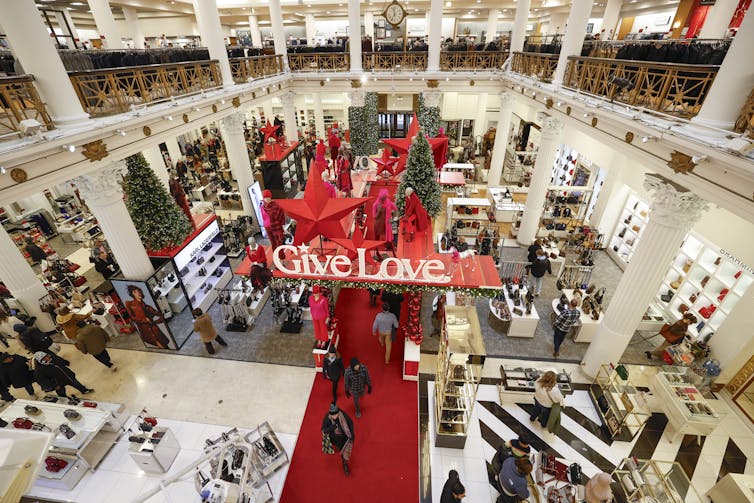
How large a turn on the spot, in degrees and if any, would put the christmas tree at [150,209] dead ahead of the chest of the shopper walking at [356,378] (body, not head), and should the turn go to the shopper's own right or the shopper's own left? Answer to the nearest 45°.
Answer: approximately 135° to the shopper's own right

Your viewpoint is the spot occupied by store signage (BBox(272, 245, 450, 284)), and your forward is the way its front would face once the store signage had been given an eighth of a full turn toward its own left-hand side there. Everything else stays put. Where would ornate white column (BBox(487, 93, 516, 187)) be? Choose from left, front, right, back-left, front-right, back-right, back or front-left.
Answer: left

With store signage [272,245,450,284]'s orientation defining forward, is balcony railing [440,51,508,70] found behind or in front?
behind

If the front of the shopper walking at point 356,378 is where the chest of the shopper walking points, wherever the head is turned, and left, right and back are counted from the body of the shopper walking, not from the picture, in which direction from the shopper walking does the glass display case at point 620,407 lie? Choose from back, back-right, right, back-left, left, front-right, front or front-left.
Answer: left

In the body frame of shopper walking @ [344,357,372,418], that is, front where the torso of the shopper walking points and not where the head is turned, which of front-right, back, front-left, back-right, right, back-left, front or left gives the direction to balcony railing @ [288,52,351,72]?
back

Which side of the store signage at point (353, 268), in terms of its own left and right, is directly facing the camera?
front

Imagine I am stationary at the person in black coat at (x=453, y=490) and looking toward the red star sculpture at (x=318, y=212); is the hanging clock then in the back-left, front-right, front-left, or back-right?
front-right

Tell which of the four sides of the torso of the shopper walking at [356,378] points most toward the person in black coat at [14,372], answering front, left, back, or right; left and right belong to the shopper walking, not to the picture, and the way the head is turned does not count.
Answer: right

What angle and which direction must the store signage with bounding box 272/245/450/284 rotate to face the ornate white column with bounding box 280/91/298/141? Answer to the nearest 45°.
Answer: approximately 180°

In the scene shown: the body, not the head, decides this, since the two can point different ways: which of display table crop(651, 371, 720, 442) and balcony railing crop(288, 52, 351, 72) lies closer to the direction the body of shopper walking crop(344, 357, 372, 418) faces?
the display table

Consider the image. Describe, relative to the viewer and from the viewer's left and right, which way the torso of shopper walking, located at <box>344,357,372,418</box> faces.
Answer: facing the viewer

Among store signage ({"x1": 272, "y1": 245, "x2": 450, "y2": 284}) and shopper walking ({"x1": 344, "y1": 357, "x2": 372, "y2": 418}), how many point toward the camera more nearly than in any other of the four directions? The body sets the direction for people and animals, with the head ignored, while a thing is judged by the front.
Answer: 2

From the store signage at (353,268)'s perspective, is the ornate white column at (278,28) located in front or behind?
behind

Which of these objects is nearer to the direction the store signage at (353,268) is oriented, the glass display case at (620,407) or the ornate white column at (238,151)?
the glass display case

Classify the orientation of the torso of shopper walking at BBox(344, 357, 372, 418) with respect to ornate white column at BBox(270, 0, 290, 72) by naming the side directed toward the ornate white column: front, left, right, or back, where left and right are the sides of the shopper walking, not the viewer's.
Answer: back

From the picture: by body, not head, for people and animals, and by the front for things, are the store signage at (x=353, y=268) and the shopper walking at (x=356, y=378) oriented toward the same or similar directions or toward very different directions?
same or similar directions

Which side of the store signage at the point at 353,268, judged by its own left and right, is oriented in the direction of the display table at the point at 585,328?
left

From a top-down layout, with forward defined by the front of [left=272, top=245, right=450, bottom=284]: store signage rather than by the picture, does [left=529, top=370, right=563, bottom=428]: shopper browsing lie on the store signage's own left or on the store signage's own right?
on the store signage's own left
